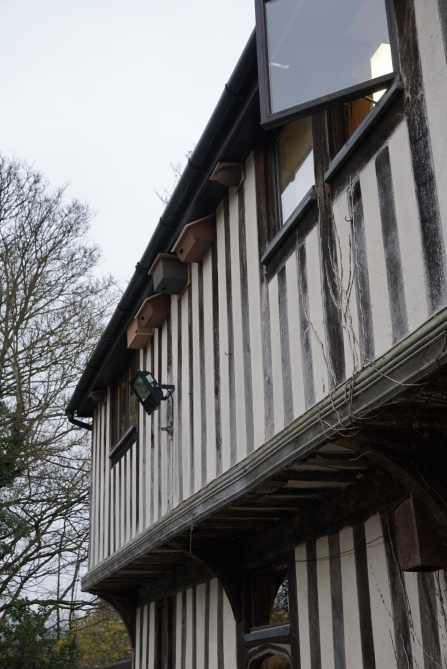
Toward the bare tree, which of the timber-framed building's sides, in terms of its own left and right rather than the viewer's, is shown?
right

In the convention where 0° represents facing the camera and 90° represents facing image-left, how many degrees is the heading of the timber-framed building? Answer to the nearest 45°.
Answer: approximately 45°

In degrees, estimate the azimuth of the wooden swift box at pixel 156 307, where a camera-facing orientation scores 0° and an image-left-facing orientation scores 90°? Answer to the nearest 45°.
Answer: approximately 45°

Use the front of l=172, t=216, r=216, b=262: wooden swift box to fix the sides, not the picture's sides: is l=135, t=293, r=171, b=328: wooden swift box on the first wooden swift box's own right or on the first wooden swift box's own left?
on the first wooden swift box's own right

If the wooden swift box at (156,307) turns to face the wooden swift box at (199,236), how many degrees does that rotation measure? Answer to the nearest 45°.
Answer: approximately 45° to its left
